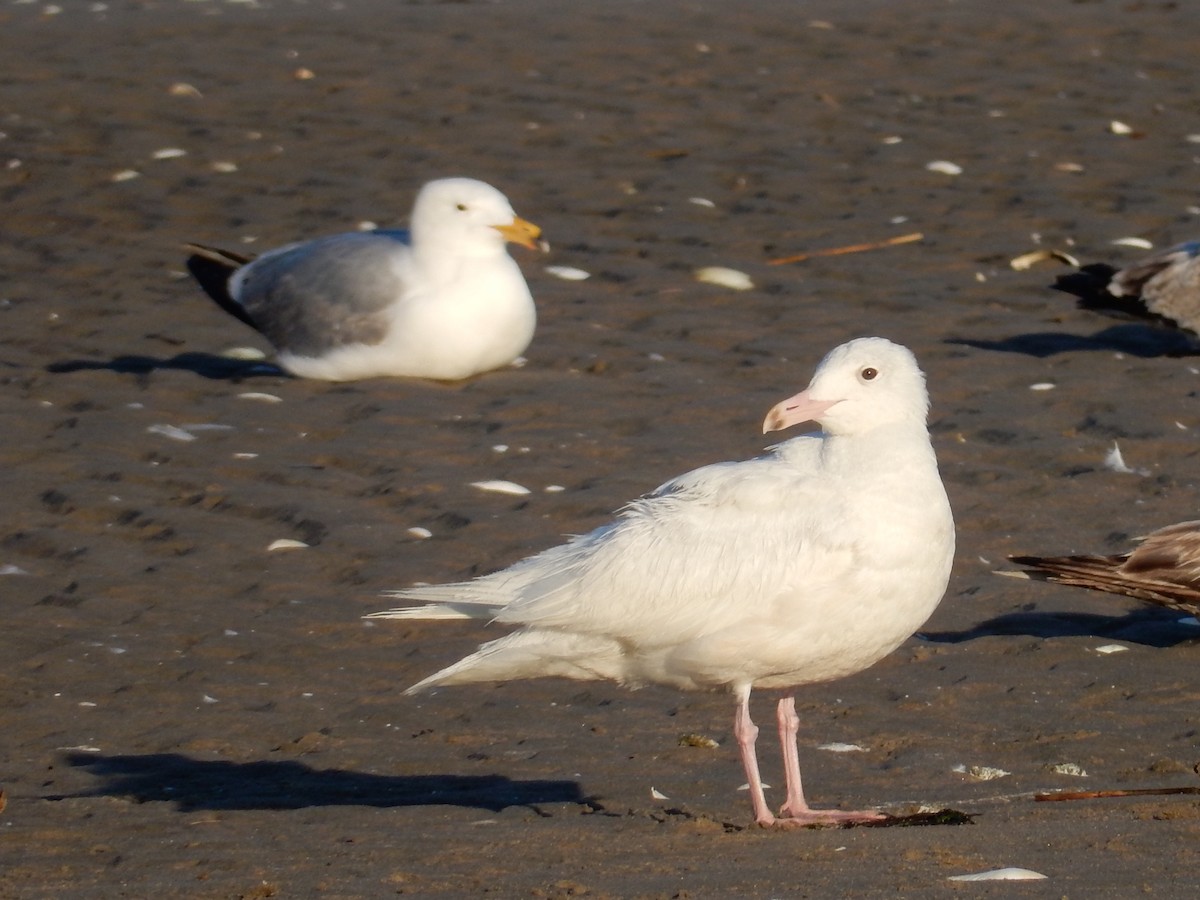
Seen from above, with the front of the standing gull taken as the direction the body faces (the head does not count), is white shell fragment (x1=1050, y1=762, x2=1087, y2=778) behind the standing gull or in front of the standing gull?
in front

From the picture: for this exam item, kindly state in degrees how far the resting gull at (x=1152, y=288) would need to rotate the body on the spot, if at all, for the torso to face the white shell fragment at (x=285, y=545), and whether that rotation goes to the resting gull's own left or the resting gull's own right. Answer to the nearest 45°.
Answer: approximately 135° to the resting gull's own right

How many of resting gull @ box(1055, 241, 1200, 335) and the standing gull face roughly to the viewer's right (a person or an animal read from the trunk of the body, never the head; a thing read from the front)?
2

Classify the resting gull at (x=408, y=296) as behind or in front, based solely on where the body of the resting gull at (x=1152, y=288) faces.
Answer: behind

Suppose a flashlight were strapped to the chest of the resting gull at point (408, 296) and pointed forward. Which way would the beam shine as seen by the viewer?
to the viewer's right

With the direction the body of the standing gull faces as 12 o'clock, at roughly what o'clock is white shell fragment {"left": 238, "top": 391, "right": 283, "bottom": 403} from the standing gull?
The white shell fragment is roughly at 8 o'clock from the standing gull.

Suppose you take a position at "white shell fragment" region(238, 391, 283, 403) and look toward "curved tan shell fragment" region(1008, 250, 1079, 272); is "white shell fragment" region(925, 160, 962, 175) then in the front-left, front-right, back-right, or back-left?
front-left

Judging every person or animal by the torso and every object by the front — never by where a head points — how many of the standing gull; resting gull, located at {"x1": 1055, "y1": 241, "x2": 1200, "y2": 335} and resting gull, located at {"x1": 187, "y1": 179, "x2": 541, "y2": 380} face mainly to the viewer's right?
3

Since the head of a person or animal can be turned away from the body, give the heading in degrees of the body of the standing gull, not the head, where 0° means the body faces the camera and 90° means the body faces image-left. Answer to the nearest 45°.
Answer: approximately 270°

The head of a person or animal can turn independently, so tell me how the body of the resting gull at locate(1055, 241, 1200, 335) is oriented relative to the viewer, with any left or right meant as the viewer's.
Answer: facing to the right of the viewer

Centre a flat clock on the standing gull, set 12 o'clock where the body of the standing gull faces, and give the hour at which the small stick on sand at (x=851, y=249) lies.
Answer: The small stick on sand is roughly at 9 o'clock from the standing gull.

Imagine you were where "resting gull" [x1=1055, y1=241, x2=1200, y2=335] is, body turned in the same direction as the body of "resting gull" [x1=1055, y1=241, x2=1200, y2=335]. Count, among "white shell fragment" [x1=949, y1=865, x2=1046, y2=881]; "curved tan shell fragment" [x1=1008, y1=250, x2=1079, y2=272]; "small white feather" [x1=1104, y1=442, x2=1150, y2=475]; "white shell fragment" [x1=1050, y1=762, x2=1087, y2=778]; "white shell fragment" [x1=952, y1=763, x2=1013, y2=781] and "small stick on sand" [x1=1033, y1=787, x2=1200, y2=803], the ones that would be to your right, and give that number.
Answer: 5

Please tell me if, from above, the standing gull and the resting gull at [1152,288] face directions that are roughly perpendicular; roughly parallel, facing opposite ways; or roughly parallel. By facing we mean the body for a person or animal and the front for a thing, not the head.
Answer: roughly parallel

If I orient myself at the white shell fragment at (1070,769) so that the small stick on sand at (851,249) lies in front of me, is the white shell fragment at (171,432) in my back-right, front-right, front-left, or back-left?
front-left

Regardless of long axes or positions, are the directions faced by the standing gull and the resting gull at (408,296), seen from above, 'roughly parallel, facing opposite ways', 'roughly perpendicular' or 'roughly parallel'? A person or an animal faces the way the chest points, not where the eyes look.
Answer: roughly parallel
